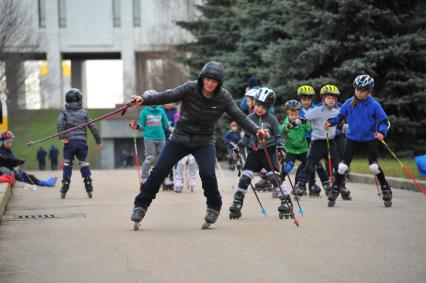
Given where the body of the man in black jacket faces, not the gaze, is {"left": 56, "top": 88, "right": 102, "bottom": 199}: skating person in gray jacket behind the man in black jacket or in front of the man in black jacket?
behind

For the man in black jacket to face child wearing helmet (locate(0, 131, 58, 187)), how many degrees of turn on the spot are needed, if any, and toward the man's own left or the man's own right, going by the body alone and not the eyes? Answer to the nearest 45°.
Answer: approximately 135° to the man's own right

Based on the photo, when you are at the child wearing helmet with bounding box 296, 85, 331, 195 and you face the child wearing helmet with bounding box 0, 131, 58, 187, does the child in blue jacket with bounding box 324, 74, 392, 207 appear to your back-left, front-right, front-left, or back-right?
back-left
